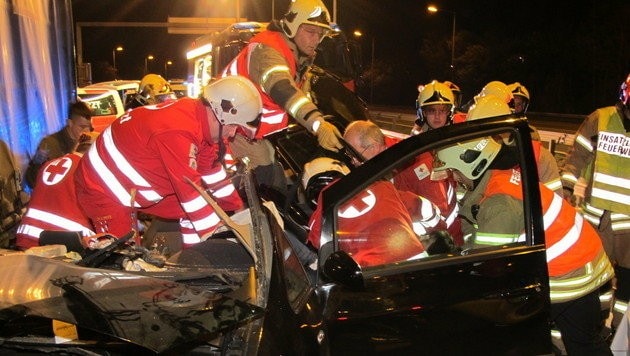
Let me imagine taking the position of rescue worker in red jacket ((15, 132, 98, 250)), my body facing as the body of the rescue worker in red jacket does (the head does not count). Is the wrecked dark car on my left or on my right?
on my right

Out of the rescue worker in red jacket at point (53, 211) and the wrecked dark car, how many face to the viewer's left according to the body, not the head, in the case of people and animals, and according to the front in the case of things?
1

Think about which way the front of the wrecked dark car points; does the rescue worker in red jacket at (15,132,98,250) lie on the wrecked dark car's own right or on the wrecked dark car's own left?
on the wrecked dark car's own right

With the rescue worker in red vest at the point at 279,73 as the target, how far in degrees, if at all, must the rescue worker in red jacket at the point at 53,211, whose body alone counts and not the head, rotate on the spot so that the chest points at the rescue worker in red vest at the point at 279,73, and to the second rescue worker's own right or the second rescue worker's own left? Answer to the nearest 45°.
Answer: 0° — they already face them

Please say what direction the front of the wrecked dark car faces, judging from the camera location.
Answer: facing to the left of the viewer

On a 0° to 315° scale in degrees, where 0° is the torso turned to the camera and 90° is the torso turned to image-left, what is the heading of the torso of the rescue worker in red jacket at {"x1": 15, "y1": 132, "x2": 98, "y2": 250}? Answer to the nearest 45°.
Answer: approximately 225°
